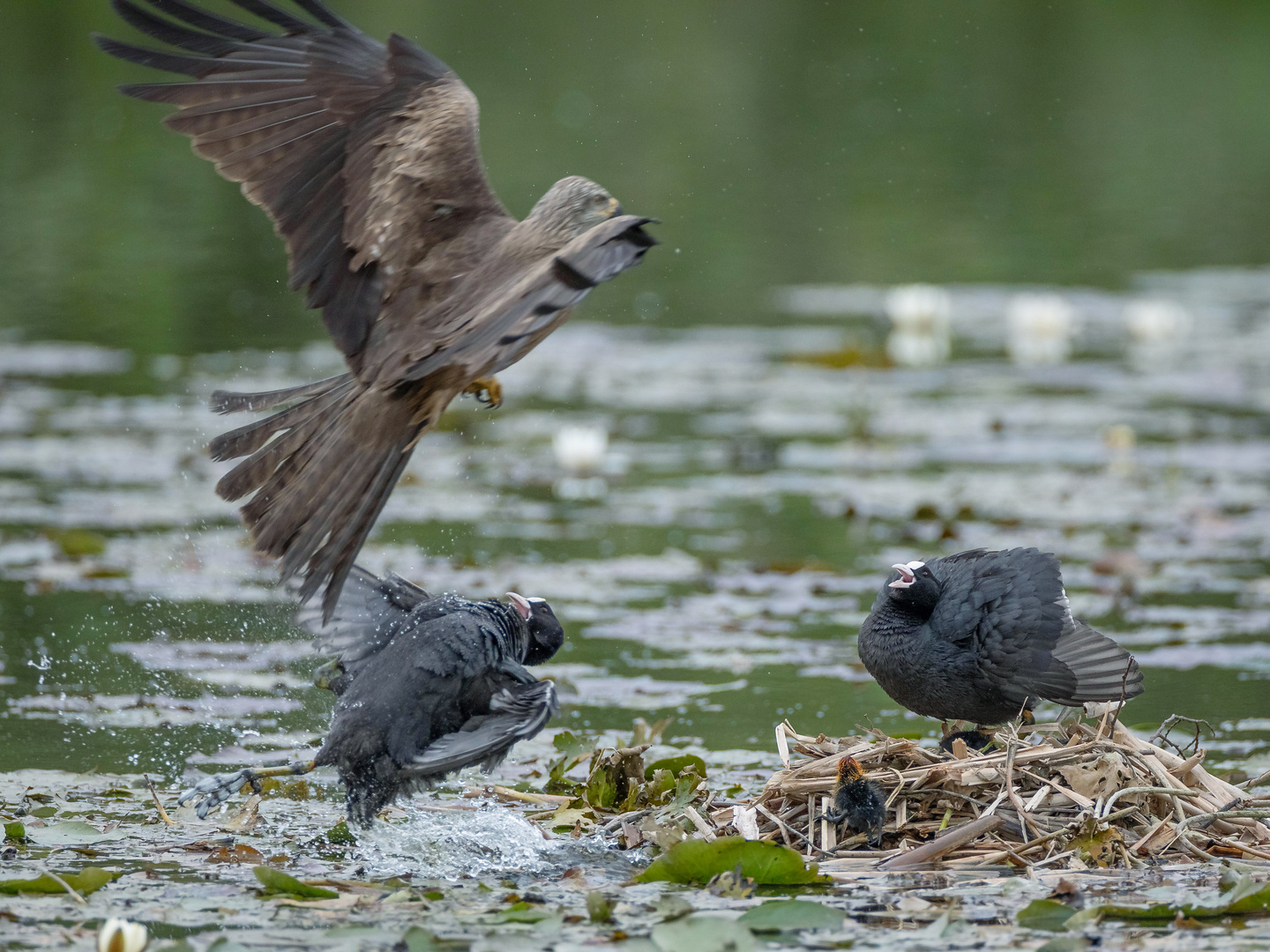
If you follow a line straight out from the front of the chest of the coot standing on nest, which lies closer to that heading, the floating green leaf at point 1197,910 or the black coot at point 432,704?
the black coot

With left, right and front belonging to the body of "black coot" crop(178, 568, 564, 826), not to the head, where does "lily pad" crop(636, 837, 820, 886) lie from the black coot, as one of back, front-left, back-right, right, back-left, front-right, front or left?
front-right

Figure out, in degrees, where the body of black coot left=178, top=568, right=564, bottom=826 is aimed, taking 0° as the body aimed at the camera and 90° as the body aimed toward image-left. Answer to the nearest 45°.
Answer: approximately 270°

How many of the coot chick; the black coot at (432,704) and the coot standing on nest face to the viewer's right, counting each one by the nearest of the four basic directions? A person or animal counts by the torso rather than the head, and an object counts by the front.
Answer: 1

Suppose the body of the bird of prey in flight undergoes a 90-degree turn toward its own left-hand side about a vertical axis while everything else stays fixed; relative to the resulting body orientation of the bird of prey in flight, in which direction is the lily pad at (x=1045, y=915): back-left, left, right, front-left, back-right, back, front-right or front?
back

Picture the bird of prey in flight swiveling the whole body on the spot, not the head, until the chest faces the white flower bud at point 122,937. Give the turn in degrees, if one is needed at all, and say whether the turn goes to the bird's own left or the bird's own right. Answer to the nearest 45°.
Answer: approximately 135° to the bird's own right

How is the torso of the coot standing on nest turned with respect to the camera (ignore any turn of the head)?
to the viewer's left

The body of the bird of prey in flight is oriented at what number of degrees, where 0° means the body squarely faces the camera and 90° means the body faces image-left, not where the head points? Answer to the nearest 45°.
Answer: approximately 225°
